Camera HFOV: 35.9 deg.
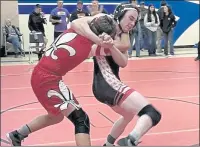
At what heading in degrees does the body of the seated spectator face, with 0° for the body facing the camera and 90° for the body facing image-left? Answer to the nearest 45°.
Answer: approximately 315°

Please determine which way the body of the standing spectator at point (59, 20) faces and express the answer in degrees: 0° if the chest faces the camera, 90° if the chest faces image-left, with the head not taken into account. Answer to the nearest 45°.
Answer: approximately 0°

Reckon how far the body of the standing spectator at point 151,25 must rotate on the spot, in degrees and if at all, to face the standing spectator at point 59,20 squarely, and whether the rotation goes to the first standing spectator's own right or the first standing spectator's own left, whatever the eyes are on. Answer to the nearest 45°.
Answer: approximately 45° to the first standing spectator's own right

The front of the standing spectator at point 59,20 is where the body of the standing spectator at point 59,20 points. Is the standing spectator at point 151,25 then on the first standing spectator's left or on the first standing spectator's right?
on the first standing spectator's left

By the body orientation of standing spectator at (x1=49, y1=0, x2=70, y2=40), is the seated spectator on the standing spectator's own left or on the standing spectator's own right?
on the standing spectator's own right

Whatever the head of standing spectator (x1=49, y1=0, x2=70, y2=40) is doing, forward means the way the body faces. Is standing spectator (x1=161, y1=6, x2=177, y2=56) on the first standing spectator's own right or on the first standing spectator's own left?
on the first standing spectator's own left

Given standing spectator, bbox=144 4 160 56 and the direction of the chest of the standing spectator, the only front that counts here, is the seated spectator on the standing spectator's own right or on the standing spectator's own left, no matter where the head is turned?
on the standing spectator's own right

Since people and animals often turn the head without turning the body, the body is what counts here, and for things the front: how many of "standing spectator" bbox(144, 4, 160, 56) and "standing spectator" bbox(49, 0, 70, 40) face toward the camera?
2
